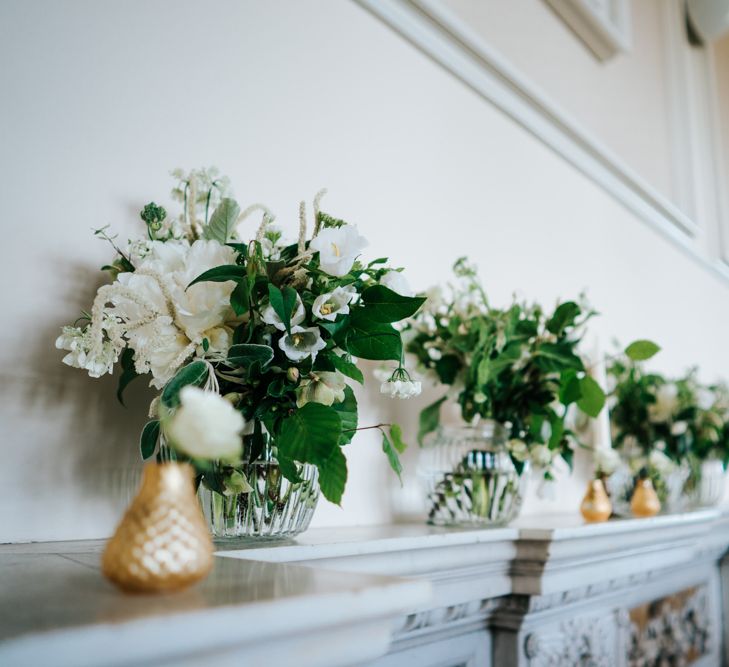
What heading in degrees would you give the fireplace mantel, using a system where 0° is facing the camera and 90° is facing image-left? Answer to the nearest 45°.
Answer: approximately 315°
